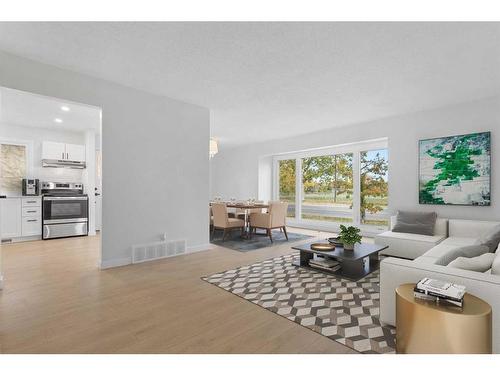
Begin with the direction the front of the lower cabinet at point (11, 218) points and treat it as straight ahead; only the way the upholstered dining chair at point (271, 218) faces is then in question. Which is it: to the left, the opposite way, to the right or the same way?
the opposite way

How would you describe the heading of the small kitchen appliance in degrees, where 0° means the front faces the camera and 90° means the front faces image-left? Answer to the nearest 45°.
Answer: approximately 0°

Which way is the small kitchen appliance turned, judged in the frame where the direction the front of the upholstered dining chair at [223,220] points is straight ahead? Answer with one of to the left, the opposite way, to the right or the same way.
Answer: to the right

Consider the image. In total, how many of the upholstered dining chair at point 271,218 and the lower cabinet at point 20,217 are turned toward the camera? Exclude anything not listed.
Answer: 1

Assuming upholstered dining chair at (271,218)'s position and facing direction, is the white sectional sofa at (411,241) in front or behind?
behind

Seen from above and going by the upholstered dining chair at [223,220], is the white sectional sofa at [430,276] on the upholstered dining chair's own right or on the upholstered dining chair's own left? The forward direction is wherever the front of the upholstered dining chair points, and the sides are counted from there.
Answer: on the upholstered dining chair's own right

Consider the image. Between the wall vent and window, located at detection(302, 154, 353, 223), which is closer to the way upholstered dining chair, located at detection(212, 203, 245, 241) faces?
the window

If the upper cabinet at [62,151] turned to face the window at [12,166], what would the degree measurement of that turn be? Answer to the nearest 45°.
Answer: approximately 90° to its right

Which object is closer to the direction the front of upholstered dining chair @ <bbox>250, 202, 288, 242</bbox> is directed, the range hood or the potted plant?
the range hood

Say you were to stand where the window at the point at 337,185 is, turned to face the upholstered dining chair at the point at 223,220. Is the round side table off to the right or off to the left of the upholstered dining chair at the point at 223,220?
left

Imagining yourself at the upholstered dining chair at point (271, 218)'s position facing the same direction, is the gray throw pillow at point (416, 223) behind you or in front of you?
behind

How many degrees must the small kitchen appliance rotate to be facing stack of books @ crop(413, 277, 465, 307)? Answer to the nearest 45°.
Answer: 0° — it already faces it

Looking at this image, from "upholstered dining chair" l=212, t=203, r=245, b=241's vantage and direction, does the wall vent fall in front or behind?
behind

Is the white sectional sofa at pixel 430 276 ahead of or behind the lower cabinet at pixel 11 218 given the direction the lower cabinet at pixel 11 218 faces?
ahead
